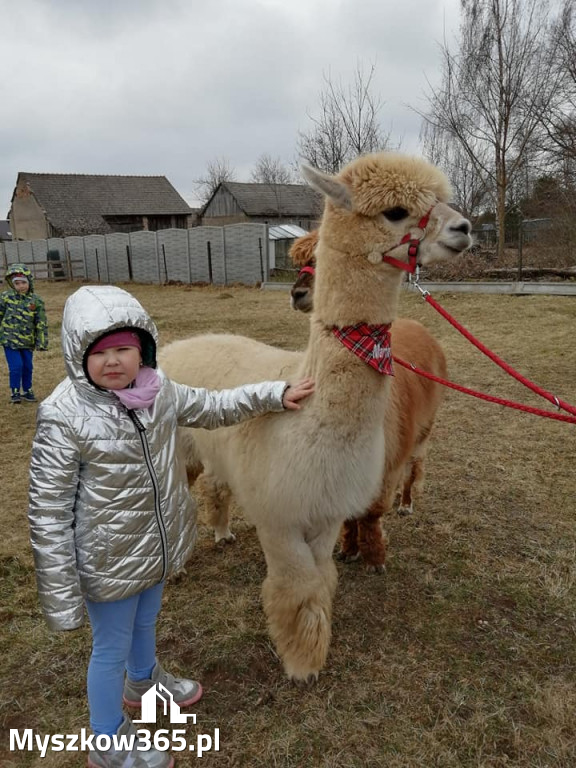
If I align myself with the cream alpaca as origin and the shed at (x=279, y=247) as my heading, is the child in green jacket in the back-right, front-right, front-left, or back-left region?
front-left

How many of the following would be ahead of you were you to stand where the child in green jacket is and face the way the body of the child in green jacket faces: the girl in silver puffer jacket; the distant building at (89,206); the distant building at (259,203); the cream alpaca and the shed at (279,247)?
2

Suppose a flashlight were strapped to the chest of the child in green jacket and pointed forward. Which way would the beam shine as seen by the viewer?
toward the camera

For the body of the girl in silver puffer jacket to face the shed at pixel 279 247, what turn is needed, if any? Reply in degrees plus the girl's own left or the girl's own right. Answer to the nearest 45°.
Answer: approximately 135° to the girl's own left

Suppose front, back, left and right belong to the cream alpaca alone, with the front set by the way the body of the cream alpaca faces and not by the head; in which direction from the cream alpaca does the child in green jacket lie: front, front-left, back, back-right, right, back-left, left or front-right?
back

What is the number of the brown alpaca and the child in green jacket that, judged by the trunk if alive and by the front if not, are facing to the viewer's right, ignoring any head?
0

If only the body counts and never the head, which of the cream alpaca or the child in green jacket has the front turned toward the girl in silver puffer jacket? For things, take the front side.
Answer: the child in green jacket

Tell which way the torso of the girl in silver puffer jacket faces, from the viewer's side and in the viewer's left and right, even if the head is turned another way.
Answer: facing the viewer and to the right of the viewer

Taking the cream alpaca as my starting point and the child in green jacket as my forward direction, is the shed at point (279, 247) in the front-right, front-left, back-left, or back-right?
front-right

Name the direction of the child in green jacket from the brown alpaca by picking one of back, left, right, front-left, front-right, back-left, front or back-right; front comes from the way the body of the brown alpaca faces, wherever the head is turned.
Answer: right

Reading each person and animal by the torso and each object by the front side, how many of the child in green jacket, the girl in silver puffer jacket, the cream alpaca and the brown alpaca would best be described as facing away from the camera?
0

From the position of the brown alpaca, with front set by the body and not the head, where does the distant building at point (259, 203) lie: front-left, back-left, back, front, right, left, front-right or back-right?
back-right

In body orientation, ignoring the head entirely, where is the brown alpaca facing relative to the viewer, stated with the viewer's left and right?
facing the viewer and to the left of the viewer
